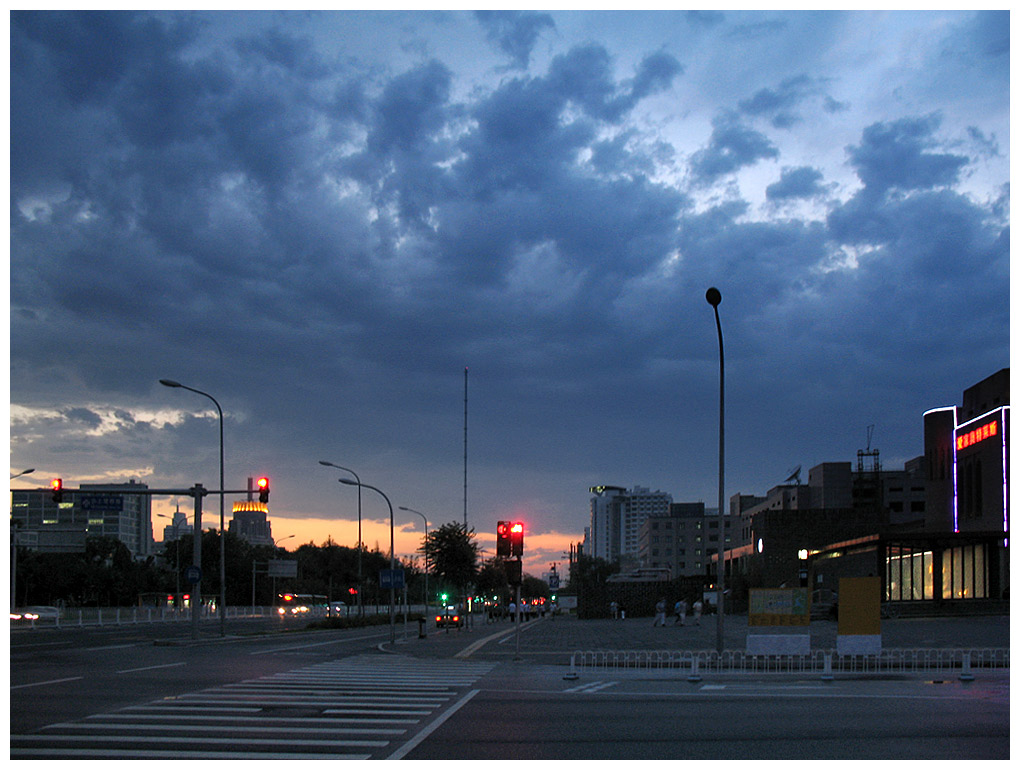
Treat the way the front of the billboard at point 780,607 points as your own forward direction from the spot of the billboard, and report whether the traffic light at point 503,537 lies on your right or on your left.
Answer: on your right

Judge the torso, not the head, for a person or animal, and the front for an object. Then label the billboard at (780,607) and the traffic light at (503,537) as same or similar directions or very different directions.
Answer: same or similar directions

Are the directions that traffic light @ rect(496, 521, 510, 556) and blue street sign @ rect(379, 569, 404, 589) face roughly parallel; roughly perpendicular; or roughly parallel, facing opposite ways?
roughly parallel

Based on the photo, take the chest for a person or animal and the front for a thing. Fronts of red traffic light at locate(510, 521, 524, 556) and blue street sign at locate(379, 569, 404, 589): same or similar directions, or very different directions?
same or similar directions

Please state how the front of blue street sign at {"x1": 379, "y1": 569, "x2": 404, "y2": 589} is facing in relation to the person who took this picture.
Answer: facing the viewer

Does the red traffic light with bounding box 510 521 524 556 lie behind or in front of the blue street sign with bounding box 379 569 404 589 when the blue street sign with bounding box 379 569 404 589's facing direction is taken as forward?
in front

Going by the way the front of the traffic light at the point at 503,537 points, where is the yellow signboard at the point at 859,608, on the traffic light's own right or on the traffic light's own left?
on the traffic light's own left

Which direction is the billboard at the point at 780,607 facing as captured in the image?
toward the camera

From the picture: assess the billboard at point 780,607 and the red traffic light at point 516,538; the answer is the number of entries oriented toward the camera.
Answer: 2

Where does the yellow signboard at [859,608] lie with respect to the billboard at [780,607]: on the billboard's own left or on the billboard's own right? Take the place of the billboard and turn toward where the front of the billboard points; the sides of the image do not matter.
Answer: on the billboard's own left
